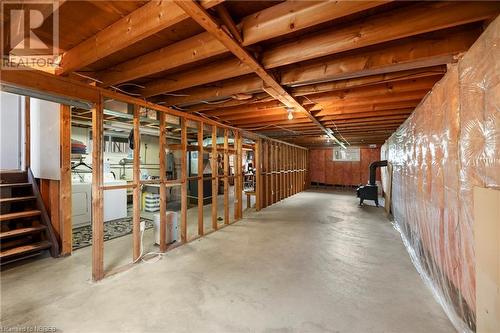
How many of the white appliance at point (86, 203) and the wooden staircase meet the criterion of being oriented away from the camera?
0

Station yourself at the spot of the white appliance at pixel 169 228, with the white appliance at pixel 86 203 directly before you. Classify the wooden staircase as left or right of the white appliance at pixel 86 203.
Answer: left

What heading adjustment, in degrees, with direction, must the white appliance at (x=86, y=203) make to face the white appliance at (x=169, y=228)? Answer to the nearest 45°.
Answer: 0° — it already faces it

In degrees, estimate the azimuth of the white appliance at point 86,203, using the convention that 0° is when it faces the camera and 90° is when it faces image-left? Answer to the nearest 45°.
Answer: approximately 315°

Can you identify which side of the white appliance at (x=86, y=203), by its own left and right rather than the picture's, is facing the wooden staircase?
right

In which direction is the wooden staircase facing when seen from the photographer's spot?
facing the viewer and to the right of the viewer
